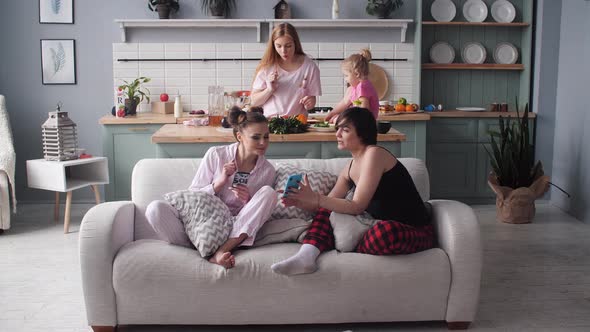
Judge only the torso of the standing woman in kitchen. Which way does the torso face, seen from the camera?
toward the camera

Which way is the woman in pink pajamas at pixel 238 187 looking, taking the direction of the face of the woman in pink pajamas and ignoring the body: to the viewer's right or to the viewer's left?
to the viewer's right

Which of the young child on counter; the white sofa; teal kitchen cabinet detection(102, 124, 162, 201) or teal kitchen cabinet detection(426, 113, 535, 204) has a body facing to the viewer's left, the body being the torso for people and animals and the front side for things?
the young child on counter

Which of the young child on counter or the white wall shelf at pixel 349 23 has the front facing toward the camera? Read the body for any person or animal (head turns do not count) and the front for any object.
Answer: the white wall shelf

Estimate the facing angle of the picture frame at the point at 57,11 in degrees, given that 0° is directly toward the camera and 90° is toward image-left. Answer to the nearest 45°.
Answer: approximately 0°

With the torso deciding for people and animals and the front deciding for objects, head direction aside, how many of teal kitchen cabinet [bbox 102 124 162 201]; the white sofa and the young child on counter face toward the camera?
2

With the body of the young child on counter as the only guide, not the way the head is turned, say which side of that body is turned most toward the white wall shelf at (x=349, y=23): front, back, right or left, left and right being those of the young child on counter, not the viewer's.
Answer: right

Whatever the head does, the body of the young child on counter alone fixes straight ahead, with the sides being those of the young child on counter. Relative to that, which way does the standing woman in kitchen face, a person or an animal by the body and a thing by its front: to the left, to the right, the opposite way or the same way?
to the left

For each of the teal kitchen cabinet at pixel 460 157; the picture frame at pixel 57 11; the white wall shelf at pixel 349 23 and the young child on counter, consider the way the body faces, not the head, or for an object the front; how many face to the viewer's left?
1

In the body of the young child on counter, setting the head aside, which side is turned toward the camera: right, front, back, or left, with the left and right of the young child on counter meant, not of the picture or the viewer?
left

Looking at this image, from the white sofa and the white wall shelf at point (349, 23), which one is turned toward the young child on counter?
the white wall shelf

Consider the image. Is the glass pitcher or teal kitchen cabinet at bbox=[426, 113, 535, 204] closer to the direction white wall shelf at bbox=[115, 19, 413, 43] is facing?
the glass pitcher

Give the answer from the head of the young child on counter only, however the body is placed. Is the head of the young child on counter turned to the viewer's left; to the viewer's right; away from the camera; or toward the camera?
to the viewer's left

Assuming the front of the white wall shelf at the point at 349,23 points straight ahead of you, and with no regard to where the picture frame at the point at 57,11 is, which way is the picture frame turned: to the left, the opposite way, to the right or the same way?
the same way

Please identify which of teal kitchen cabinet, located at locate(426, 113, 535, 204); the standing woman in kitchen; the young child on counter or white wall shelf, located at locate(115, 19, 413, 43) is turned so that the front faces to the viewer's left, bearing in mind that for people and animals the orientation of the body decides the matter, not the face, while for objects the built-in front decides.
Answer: the young child on counter

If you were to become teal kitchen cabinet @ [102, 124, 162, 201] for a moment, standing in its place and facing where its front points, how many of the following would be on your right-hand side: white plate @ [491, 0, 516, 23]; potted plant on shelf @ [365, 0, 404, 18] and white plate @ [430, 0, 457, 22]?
0

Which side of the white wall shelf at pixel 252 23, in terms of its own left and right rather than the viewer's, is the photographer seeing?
front

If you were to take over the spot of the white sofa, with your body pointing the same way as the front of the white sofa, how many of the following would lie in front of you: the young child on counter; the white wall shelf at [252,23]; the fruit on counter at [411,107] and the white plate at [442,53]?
0

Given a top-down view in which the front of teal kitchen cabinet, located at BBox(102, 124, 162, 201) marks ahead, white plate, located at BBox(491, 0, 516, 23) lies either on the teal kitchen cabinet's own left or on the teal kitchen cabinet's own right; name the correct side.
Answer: on the teal kitchen cabinet's own left

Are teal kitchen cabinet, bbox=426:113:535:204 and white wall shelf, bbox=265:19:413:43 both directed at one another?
no
